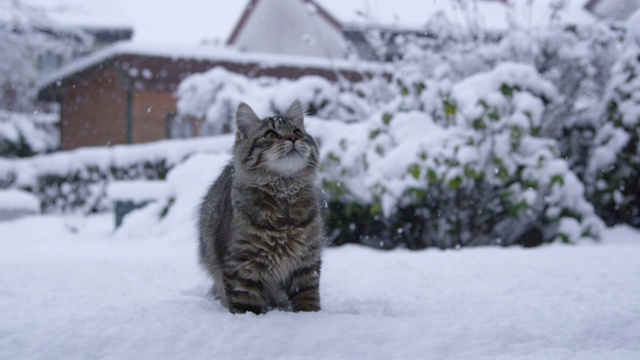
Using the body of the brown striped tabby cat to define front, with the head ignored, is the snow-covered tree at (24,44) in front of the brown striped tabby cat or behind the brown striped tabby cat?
behind

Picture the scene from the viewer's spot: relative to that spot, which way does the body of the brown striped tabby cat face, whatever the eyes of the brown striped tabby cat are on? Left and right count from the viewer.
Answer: facing the viewer and to the right of the viewer

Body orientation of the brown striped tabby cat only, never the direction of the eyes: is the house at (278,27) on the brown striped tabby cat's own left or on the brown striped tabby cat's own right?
on the brown striped tabby cat's own left

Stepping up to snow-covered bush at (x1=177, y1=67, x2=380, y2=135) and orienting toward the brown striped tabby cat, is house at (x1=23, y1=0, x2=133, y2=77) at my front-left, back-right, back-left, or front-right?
back-right

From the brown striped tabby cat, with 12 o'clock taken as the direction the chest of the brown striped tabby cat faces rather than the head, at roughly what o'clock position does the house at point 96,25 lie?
The house is roughly at 7 o'clock from the brown striped tabby cat.

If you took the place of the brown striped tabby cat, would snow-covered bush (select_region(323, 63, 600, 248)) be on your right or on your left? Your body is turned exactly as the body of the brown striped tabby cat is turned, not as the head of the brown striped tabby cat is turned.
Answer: on your left

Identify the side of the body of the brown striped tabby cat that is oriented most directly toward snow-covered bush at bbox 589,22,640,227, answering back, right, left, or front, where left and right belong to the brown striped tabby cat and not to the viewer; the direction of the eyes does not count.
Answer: left

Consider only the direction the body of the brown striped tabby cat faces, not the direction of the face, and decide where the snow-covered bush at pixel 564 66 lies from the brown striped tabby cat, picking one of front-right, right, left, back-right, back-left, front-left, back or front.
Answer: left

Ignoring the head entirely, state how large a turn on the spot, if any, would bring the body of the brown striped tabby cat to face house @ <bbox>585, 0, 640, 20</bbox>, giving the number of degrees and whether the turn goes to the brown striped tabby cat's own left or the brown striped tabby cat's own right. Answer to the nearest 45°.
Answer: approximately 90° to the brown striped tabby cat's own left
